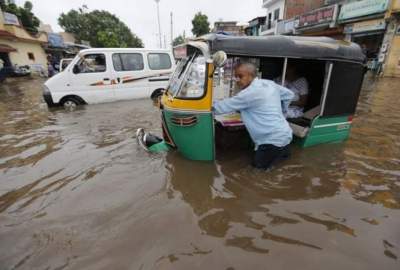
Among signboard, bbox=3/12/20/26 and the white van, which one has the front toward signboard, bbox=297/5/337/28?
signboard, bbox=3/12/20/26

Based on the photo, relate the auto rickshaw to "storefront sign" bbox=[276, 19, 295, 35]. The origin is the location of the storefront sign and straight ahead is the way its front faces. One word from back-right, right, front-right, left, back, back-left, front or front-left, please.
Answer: front-left

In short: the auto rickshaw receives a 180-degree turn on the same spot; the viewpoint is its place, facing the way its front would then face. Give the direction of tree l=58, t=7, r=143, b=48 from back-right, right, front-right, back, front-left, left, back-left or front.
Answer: back-left

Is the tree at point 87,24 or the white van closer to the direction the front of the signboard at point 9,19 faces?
the white van

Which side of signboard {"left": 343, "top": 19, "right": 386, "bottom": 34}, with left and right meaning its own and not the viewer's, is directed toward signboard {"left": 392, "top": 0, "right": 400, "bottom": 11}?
left

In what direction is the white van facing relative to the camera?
to the viewer's left

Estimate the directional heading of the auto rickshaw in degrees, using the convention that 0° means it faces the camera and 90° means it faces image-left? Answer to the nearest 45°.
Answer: approximately 90°

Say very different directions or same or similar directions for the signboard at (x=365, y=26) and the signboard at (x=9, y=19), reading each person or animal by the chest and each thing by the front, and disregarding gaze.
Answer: very different directions

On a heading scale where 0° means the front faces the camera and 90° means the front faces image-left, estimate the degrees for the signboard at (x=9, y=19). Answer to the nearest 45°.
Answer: approximately 315°

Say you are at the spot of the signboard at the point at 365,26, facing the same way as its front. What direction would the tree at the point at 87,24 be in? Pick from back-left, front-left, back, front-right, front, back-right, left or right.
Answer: front-right

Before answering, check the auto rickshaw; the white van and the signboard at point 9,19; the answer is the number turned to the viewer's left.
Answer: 2

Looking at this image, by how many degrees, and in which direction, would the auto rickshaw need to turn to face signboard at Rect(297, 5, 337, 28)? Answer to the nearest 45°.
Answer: approximately 90° to its right

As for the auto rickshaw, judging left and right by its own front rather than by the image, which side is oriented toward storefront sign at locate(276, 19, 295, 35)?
right

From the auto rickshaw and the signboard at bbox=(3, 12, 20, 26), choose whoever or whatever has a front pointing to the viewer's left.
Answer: the auto rickshaw

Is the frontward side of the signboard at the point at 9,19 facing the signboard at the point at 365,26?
yes

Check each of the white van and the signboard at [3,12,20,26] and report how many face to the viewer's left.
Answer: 1

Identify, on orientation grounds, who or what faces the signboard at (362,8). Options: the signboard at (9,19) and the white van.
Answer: the signboard at (9,19)
